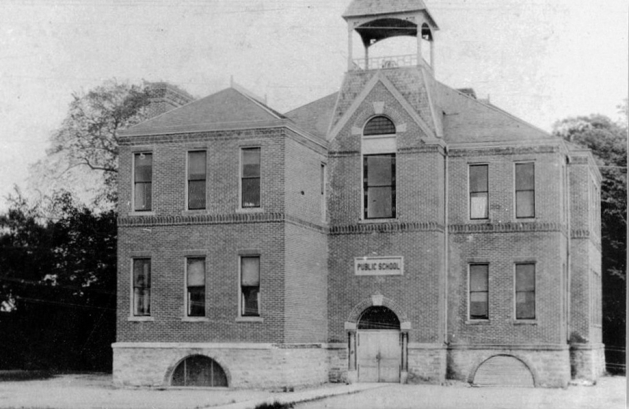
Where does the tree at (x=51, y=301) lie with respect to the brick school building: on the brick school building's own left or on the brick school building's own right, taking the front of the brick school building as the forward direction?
on the brick school building's own right

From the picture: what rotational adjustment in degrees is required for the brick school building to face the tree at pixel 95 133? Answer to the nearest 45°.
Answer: approximately 135° to its right

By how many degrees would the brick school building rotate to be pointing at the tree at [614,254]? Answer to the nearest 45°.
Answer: approximately 135° to its left

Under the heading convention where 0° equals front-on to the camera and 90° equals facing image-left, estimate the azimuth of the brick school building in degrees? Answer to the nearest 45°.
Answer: approximately 0°
